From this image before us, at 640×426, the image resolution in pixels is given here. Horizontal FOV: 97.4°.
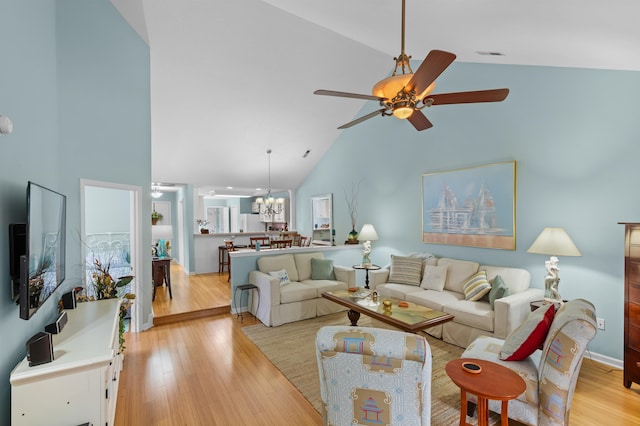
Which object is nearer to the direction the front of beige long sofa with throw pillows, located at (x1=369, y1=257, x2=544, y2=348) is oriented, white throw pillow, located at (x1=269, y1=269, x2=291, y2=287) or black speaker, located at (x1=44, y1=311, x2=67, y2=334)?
the black speaker

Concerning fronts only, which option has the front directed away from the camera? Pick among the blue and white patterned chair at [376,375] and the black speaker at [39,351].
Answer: the blue and white patterned chair

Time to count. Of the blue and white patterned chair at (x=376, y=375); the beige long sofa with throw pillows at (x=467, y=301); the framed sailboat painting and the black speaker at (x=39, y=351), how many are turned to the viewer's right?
1

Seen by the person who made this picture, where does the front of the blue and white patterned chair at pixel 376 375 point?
facing away from the viewer

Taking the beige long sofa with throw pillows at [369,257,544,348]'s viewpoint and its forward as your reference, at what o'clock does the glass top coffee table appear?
The glass top coffee table is roughly at 12 o'clock from the beige long sofa with throw pillows.

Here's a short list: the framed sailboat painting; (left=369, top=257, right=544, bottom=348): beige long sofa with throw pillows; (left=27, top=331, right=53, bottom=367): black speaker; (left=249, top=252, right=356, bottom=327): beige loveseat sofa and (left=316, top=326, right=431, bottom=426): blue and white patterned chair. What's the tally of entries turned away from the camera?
1

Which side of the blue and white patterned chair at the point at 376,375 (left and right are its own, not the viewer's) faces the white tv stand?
left

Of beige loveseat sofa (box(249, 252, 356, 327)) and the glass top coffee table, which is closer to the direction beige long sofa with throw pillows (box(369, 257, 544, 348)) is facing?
the glass top coffee table

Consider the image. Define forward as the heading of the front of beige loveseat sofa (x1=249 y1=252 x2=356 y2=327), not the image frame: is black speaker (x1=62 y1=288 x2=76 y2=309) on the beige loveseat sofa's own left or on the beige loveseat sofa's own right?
on the beige loveseat sofa's own right

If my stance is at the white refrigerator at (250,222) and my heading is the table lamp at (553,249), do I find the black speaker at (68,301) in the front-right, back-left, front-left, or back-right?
front-right

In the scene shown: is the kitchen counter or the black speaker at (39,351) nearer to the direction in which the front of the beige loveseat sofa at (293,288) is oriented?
the black speaker

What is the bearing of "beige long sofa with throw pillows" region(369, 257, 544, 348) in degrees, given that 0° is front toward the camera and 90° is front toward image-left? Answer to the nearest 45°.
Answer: approximately 45°

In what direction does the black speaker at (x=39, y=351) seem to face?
to the viewer's right

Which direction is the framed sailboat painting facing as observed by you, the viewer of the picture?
facing the viewer and to the left of the viewer

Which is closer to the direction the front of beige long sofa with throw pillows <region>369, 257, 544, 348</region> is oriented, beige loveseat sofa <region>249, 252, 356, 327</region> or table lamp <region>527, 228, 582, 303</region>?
the beige loveseat sofa

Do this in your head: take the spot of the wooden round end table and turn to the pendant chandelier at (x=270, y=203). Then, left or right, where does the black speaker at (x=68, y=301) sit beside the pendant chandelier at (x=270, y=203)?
left

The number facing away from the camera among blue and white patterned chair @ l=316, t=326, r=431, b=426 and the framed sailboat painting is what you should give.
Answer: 1
